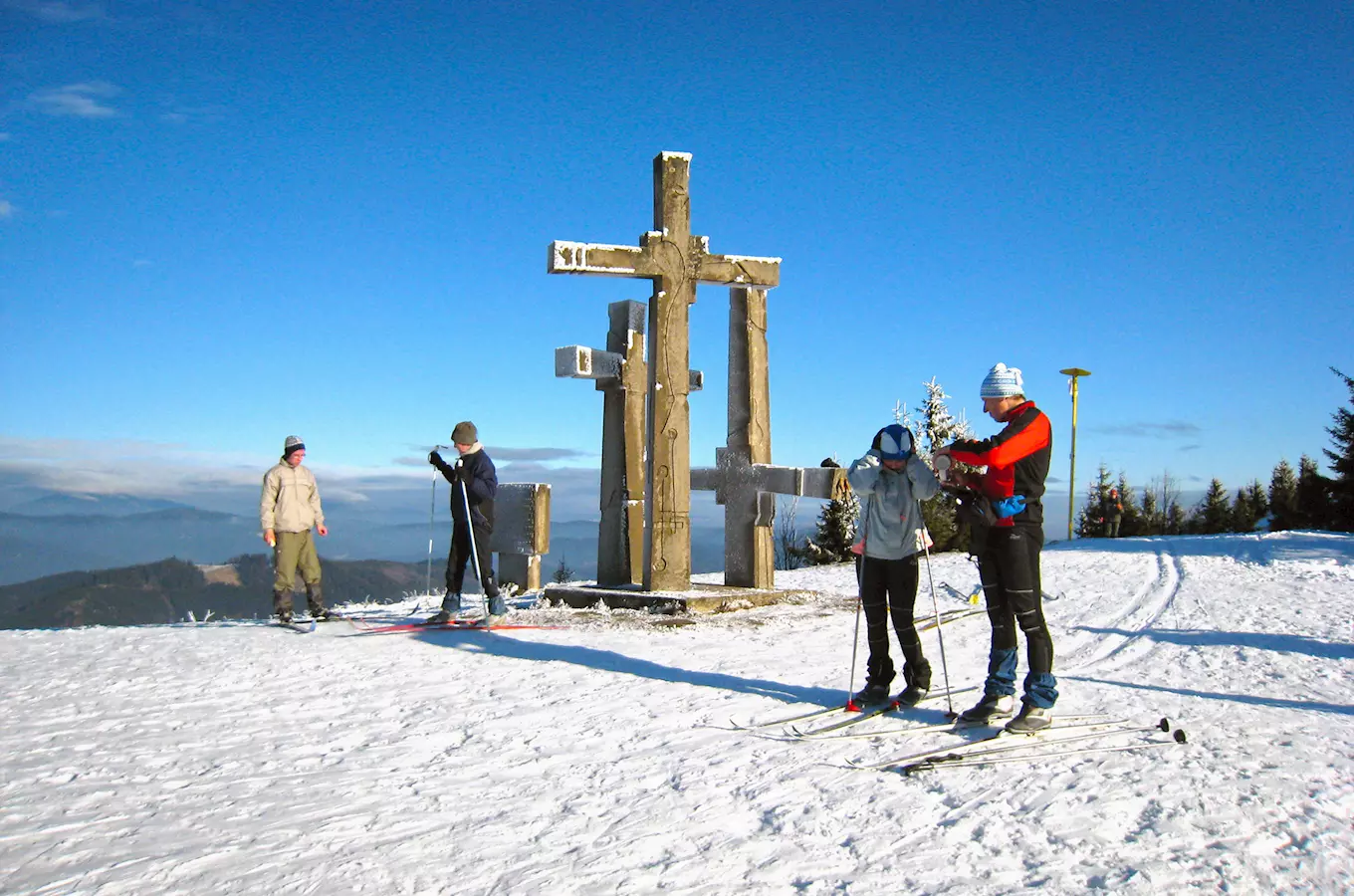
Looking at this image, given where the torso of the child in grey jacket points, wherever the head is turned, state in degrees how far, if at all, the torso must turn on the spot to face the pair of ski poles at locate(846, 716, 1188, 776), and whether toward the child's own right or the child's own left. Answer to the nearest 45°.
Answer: approximately 45° to the child's own left

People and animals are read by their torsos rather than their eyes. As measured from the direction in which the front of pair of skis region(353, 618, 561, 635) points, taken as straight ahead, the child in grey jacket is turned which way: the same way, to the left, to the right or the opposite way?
to the left

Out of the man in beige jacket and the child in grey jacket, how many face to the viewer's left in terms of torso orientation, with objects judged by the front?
0

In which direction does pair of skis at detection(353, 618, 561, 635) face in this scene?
to the viewer's left

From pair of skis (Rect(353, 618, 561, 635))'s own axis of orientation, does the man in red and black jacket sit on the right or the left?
on its left

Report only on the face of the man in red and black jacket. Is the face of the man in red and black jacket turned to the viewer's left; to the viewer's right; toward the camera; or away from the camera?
to the viewer's left

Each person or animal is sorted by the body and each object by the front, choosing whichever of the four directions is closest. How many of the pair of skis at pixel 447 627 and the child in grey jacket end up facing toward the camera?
1

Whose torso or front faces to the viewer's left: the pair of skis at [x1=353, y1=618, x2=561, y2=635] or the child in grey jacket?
the pair of skis

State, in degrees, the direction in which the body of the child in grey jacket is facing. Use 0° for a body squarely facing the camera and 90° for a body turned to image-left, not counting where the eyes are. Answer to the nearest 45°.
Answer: approximately 0°
